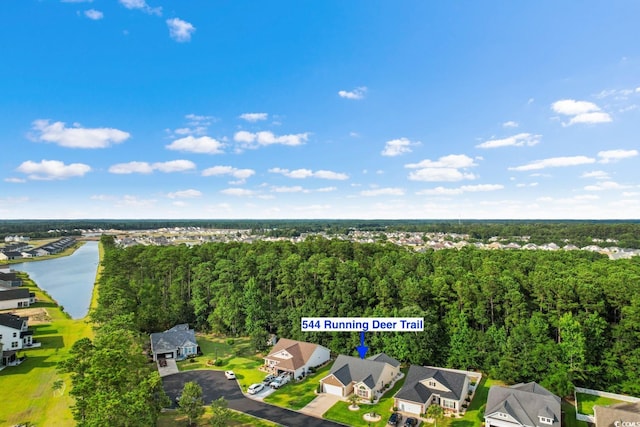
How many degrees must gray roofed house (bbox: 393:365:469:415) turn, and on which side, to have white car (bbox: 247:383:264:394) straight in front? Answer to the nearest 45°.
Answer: approximately 90° to its right

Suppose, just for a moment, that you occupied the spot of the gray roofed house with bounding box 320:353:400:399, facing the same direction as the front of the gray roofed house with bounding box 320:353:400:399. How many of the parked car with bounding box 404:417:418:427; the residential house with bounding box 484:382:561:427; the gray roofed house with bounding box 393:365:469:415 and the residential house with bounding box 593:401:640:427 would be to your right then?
0

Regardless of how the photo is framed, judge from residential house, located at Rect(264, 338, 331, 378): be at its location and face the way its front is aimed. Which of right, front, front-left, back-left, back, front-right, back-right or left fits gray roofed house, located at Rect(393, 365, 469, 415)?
left

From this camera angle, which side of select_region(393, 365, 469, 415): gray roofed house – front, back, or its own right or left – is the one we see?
front

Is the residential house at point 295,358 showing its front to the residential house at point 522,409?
no

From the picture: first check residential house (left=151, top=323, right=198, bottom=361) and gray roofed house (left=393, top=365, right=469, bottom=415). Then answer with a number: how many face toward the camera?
2

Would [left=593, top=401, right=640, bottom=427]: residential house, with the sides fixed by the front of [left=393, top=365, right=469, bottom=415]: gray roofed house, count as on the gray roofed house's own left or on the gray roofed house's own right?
on the gray roofed house's own left

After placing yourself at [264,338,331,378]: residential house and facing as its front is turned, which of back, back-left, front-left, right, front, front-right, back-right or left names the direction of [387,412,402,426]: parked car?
left

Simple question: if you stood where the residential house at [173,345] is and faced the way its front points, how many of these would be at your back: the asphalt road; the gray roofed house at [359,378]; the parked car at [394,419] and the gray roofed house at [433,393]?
0

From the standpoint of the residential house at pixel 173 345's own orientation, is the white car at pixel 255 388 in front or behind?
in front

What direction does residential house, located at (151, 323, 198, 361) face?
toward the camera

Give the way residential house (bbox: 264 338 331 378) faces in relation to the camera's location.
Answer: facing the viewer and to the left of the viewer

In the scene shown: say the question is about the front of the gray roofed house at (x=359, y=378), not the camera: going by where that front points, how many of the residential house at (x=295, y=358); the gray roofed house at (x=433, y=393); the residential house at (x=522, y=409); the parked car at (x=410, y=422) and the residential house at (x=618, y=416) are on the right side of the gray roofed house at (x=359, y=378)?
1

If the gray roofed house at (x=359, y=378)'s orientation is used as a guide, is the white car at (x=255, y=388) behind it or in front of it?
in front

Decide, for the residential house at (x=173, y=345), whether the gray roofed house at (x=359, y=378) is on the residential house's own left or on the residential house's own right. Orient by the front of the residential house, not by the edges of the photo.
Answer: on the residential house's own left

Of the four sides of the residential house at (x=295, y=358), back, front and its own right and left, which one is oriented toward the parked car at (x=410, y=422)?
left

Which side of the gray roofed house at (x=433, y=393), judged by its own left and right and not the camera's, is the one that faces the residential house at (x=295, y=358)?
right

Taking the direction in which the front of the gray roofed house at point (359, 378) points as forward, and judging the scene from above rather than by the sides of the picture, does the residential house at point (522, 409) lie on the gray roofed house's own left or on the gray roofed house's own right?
on the gray roofed house's own left
